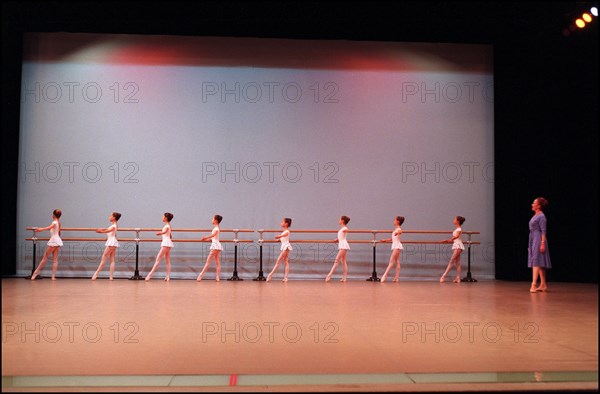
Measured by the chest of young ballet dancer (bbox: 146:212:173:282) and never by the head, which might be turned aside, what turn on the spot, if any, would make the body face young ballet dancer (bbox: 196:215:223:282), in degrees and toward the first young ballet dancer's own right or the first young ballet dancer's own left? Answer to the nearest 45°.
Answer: approximately 180°

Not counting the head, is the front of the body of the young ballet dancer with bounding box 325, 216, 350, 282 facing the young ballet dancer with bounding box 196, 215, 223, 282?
yes

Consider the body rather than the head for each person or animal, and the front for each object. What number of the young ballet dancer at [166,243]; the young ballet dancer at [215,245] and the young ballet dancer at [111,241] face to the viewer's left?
3

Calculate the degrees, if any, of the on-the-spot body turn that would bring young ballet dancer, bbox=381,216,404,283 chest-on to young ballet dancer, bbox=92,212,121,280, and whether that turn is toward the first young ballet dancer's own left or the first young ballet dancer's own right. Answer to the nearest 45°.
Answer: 0° — they already face them

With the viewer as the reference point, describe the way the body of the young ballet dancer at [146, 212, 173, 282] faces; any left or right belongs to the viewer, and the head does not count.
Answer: facing to the left of the viewer

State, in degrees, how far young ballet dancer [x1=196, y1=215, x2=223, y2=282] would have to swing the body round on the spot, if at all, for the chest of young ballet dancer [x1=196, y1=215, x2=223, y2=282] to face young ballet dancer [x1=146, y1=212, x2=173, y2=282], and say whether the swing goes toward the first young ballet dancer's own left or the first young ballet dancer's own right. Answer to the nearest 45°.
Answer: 0° — they already face them

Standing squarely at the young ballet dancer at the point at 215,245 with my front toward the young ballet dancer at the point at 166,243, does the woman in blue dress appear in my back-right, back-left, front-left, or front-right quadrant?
back-left

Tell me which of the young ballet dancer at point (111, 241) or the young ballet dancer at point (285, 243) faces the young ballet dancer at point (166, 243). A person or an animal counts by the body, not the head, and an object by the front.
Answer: the young ballet dancer at point (285, 243)

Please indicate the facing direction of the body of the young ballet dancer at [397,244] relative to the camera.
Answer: to the viewer's left

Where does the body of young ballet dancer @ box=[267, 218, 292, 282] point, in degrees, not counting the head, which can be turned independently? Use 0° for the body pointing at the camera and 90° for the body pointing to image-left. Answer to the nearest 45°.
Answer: approximately 90°

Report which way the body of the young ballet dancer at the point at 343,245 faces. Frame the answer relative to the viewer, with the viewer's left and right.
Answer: facing to the left of the viewer

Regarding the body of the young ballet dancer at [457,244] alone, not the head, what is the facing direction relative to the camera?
to the viewer's left
